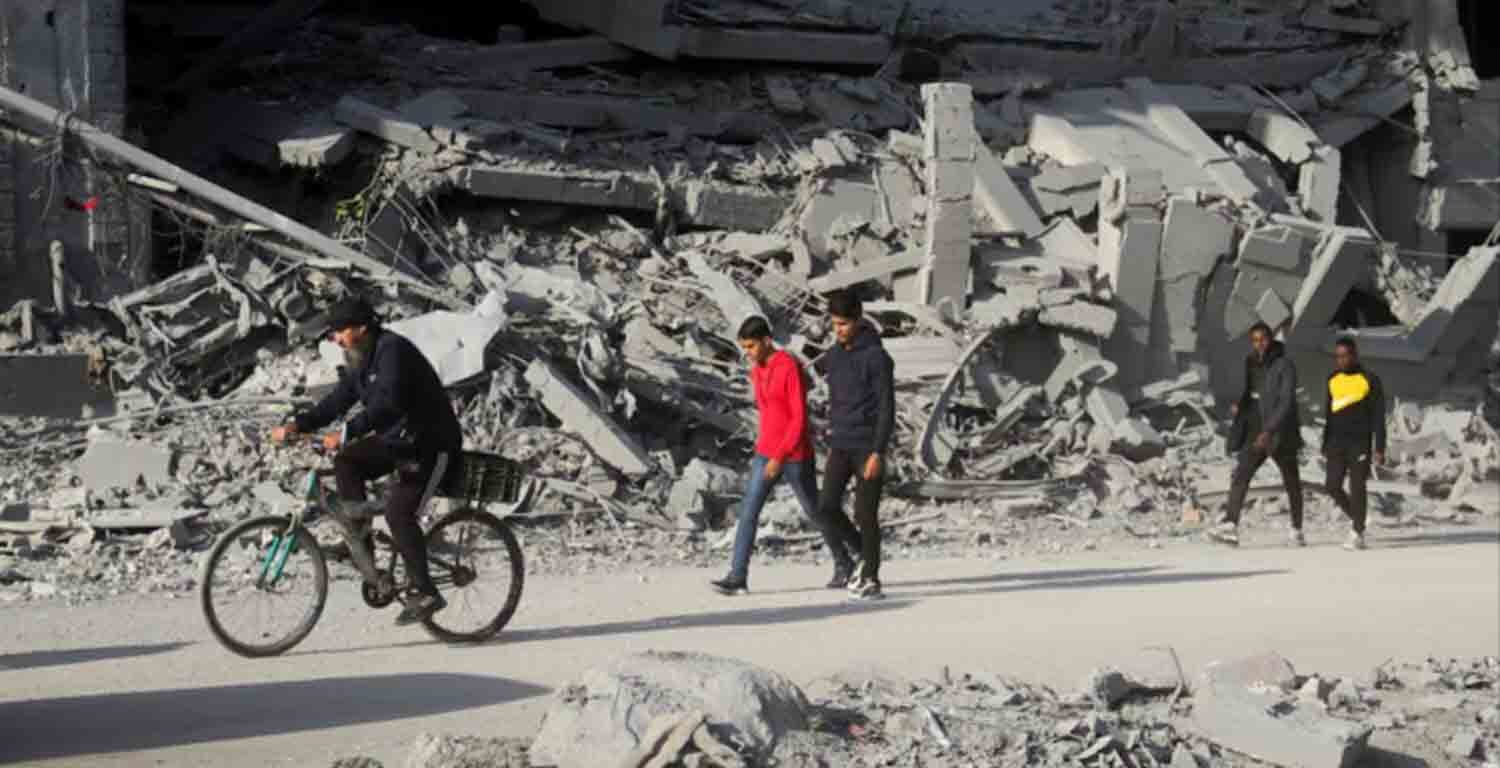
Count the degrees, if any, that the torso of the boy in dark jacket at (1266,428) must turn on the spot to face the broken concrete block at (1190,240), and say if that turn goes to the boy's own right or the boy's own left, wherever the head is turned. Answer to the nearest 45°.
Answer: approximately 135° to the boy's own right

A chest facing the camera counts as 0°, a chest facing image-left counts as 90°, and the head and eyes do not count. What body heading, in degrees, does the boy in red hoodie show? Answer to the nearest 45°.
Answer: approximately 45°

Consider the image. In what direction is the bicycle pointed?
to the viewer's left

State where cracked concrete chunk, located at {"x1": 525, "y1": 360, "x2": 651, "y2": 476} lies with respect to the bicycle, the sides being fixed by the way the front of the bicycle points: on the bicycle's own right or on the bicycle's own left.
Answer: on the bicycle's own right

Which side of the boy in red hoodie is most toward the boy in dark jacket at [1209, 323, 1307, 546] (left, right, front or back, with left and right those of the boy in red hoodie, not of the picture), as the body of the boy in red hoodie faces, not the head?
back

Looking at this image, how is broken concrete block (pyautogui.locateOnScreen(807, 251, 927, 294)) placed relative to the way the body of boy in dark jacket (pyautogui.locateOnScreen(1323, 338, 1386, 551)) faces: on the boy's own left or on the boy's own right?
on the boy's own right

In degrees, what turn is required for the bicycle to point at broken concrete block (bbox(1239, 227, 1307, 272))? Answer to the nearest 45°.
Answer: approximately 135° to its right

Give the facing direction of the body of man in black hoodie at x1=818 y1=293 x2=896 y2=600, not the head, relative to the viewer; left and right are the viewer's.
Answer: facing the viewer and to the left of the viewer

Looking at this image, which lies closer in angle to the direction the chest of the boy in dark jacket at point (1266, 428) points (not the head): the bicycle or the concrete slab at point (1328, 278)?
the bicycle

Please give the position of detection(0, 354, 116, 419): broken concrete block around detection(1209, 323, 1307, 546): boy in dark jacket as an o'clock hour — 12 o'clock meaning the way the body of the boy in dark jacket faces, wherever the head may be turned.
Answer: The broken concrete block is roughly at 1 o'clock from the boy in dark jacket.

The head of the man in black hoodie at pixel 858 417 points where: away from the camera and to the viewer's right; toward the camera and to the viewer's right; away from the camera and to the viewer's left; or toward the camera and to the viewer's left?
toward the camera and to the viewer's left

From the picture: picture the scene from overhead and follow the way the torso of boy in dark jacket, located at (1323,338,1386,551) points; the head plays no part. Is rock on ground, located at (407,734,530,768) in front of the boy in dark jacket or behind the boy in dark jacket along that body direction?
in front
